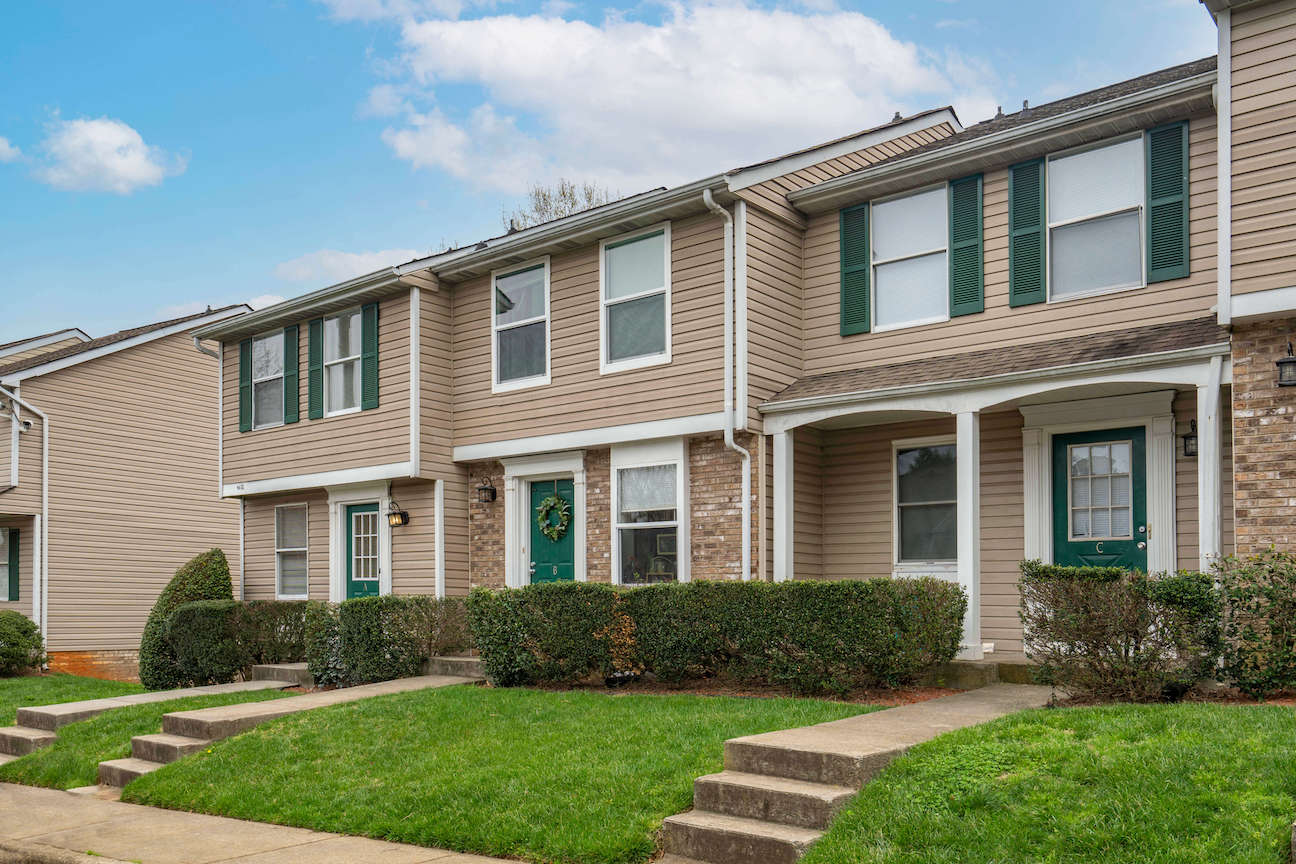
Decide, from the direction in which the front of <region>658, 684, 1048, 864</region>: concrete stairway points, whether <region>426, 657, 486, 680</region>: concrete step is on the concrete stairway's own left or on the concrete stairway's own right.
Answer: on the concrete stairway's own right

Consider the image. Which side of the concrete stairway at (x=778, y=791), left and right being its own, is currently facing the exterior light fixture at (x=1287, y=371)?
back

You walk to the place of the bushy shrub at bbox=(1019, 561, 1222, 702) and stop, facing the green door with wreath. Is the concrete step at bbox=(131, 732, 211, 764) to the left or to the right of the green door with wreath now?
left

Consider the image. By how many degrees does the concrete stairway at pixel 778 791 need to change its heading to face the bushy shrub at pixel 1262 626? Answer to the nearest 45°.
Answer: approximately 180°

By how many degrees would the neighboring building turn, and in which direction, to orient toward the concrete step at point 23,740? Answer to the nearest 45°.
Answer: approximately 45° to its left

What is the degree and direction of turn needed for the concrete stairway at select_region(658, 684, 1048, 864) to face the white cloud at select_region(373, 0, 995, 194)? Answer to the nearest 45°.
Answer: approximately 135° to its right

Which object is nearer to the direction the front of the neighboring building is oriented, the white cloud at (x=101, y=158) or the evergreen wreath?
the evergreen wreath

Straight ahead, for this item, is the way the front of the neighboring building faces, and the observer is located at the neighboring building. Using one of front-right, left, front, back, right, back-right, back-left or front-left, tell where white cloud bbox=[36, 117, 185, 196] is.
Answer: back-right

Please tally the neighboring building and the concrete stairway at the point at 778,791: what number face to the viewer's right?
0

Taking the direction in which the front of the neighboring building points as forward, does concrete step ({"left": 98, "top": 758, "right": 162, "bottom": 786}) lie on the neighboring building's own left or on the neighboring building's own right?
on the neighboring building's own left
